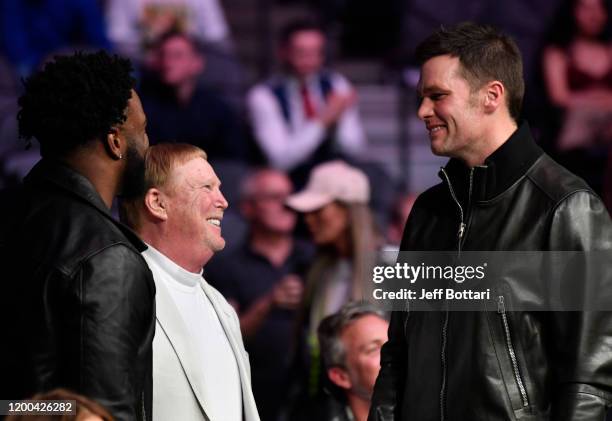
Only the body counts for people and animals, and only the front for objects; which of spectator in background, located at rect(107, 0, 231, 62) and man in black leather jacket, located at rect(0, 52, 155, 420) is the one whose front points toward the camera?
the spectator in background

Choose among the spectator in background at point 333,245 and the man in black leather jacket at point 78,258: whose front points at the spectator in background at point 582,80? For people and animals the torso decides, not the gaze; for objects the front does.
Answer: the man in black leather jacket

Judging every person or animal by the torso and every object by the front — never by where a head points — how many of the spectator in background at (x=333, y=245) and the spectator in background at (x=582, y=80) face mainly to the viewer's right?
0

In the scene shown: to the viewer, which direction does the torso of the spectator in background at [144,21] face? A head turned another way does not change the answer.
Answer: toward the camera

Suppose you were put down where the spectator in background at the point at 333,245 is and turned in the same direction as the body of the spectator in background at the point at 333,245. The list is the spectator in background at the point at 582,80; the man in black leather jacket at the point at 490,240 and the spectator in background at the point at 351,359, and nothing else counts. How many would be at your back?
1

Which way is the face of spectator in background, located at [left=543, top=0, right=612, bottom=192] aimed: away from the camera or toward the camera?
toward the camera

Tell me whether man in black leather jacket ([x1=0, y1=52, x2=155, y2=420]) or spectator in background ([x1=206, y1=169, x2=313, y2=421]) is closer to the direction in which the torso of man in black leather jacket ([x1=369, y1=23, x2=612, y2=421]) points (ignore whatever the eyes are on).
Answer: the man in black leather jacket

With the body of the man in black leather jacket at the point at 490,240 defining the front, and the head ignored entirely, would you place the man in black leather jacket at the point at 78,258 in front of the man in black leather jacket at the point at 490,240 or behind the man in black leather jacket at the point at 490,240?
in front

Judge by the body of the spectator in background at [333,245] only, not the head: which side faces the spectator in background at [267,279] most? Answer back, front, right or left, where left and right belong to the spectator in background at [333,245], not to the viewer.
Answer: right

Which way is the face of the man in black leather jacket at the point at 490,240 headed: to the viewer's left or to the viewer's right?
to the viewer's left

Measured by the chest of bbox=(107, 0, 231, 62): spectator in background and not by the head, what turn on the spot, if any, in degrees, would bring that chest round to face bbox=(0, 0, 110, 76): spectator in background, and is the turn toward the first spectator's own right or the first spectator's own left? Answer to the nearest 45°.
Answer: approximately 90° to the first spectator's own right

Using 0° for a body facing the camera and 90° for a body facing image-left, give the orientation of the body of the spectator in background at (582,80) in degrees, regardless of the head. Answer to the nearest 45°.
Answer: approximately 0°

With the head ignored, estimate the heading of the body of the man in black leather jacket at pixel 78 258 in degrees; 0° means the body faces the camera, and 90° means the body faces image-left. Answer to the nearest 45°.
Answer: approximately 225°
